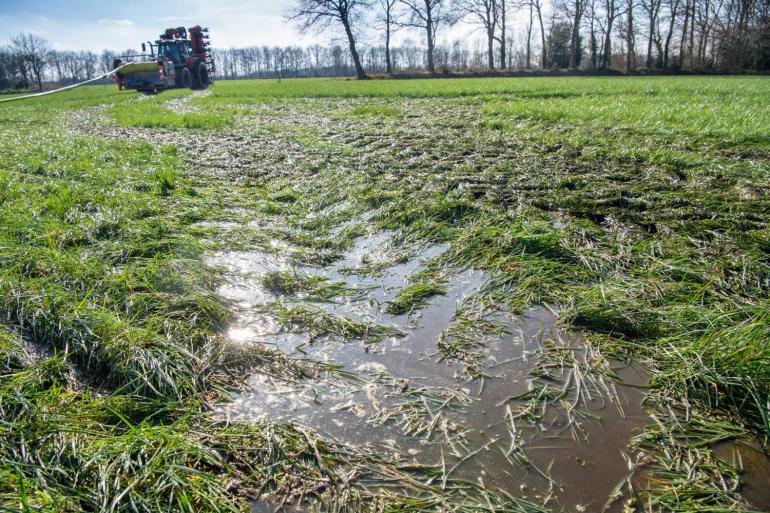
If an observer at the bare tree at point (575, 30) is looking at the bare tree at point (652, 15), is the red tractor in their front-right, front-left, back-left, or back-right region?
back-right

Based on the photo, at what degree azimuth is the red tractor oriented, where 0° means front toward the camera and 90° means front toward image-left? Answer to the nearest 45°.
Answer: approximately 45°

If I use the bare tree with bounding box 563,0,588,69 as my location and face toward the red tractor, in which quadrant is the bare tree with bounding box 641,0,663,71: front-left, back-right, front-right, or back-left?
back-left

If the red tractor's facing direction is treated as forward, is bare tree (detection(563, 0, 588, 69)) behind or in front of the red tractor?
behind

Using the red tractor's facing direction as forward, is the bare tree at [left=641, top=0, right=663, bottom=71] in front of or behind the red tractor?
behind
